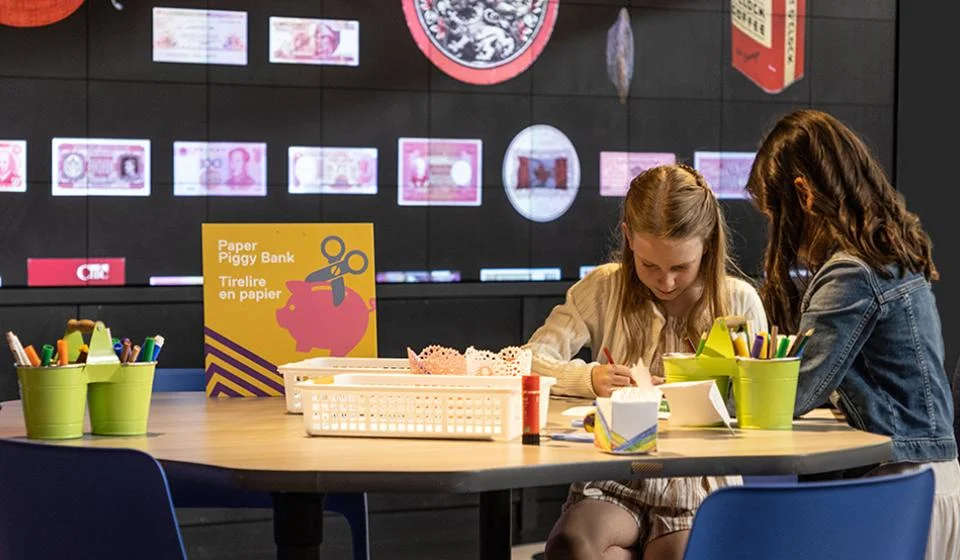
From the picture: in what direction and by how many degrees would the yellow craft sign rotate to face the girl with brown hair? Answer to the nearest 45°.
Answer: approximately 45° to its left

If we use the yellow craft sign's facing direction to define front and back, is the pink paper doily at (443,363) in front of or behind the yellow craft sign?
in front

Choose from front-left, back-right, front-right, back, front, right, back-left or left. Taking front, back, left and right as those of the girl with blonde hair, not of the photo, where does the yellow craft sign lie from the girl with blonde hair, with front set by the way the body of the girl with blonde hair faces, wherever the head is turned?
right

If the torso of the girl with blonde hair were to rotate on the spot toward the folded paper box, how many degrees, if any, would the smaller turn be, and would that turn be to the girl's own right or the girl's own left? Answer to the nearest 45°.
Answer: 0° — they already face it

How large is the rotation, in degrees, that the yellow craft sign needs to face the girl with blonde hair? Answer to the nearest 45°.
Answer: approximately 90° to its left

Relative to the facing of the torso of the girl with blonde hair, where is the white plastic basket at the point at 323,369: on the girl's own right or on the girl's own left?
on the girl's own right

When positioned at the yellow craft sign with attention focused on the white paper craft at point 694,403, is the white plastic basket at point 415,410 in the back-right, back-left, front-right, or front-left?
front-right

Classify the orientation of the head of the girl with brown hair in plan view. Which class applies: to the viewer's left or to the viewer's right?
to the viewer's left

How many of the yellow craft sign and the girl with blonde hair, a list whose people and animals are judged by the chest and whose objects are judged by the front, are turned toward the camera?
2

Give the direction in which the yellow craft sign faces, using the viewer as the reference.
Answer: facing the viewer

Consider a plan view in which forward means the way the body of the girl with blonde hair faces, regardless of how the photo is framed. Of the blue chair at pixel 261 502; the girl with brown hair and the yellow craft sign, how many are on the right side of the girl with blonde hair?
2

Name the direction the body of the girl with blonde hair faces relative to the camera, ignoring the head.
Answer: toward the camera

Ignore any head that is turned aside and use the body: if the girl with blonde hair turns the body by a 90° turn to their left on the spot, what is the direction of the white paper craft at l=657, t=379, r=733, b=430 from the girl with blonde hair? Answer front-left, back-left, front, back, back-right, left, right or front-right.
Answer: right

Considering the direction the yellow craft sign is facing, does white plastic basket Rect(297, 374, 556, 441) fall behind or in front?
in front

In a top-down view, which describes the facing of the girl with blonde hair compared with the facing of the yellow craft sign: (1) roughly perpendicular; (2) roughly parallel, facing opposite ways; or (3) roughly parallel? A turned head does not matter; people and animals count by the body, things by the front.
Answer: roughly parallel

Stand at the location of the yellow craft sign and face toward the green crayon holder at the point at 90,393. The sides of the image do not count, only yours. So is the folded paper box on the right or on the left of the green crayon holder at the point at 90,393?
left

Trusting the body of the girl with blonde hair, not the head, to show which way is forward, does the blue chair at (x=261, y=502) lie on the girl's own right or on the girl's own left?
on the girl's own right

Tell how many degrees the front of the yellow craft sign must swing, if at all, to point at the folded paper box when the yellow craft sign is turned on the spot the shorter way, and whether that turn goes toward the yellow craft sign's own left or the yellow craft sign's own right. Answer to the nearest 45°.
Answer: approximately 45° to the yellow craft sign's own left
